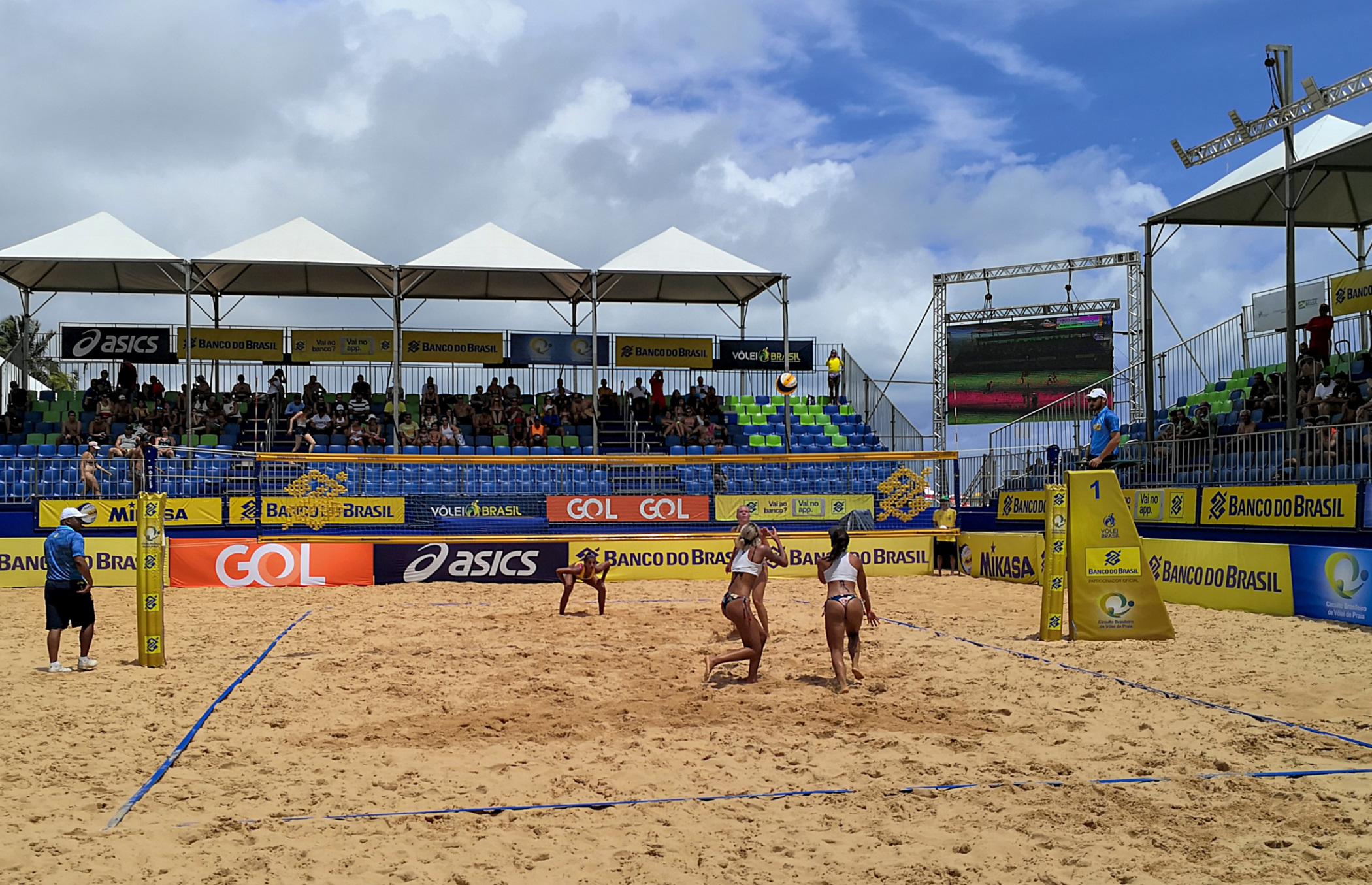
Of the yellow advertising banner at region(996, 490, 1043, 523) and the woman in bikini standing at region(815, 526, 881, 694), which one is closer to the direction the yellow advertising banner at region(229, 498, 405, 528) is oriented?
the woman in bikini standing

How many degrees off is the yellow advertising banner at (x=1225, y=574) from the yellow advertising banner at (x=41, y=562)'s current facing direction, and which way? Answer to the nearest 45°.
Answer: approximately 45° to its left

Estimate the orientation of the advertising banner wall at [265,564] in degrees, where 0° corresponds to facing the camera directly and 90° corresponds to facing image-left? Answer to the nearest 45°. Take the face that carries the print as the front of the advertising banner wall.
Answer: approximately 0°
